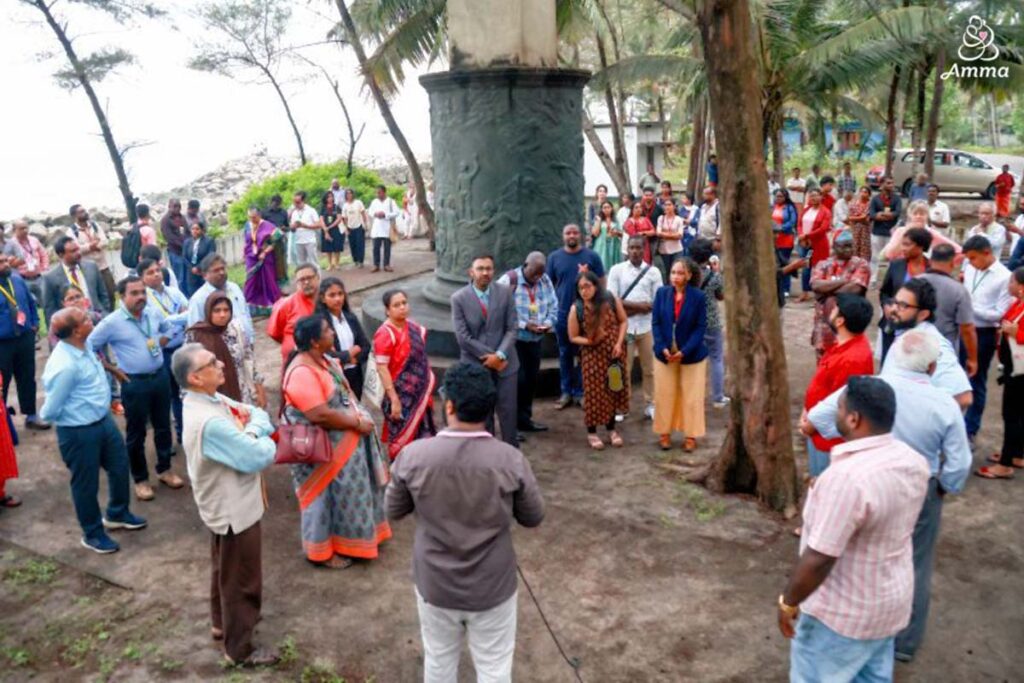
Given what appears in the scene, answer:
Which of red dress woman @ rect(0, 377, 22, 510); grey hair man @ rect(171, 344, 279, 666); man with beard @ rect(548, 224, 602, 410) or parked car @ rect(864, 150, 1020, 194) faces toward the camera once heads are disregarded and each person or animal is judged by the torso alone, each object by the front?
the man with beard

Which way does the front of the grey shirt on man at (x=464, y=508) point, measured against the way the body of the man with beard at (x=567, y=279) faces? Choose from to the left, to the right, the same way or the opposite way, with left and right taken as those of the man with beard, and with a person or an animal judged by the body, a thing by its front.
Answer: the opposite way

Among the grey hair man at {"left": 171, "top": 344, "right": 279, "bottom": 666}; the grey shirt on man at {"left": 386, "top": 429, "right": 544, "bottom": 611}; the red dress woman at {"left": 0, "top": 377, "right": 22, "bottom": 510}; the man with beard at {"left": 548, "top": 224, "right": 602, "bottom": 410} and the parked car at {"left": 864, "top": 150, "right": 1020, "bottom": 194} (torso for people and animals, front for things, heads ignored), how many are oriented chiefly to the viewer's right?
3

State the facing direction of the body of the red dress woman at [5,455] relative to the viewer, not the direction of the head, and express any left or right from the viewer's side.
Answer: facing to the right of the viewer

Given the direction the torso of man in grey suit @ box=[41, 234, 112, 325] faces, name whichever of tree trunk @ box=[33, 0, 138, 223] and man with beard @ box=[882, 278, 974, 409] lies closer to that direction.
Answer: the man with beard

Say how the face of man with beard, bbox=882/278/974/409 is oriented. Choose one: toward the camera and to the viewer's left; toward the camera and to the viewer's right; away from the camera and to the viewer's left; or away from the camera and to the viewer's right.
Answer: toward the camera and to the viewer's left

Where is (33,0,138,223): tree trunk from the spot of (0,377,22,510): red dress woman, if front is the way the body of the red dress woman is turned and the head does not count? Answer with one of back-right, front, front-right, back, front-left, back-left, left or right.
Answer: left

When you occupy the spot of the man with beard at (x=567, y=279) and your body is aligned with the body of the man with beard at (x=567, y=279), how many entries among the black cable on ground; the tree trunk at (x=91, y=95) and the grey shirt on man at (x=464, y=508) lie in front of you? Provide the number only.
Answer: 2

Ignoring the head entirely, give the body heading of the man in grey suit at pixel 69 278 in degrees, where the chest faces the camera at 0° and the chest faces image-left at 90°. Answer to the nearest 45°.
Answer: approximately 315°

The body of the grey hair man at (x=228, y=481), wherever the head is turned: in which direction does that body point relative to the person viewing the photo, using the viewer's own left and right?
facing to the right of the viewer

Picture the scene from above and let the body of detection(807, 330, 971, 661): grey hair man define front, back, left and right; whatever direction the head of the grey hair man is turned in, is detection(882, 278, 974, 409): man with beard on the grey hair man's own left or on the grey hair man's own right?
on the grey hair man's own right

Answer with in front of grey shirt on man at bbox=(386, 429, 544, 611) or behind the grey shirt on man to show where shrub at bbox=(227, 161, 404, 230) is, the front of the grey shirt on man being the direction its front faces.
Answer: in front

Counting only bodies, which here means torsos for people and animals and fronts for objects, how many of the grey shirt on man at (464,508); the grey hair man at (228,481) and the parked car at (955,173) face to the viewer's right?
2

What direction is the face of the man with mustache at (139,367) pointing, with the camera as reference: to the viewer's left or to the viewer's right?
to the viewer's right

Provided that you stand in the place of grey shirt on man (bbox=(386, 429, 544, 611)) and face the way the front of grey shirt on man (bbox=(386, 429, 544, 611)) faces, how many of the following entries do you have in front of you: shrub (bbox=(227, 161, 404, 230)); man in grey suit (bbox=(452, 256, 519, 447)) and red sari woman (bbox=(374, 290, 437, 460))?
3

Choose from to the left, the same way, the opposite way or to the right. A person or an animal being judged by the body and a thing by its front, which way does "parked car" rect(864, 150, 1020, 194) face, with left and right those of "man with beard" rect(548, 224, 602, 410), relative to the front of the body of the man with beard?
to the left
